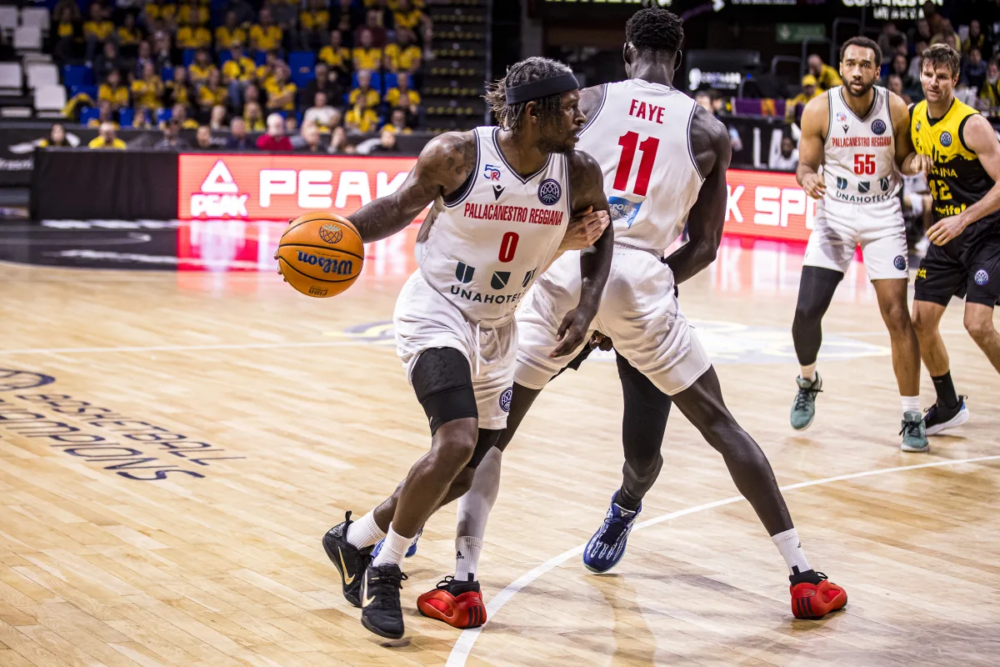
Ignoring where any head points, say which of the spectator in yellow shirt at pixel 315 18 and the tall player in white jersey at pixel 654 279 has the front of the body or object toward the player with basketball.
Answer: the spectator in yellow shirt

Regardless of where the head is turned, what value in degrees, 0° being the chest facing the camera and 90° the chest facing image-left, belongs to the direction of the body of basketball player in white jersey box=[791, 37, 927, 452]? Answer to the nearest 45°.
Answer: approximately 0°

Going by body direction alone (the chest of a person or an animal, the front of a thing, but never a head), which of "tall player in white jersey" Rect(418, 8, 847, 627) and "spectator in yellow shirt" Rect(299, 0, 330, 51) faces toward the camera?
the spectator in yellow shirt

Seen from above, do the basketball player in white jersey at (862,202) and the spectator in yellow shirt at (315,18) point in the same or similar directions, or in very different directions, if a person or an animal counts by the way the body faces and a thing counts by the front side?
same or similar directions

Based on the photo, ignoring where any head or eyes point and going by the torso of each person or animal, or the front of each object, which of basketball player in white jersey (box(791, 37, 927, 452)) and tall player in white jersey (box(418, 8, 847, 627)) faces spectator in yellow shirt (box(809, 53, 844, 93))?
the tall player in white jersey

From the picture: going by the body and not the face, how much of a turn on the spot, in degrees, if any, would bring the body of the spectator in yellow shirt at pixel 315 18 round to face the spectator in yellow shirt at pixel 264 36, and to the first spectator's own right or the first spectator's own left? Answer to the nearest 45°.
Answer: approximately 45° to the first spectator's own right

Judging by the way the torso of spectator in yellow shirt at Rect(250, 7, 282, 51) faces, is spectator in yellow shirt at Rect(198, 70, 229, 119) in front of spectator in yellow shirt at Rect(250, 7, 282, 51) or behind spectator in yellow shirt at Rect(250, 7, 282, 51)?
in front

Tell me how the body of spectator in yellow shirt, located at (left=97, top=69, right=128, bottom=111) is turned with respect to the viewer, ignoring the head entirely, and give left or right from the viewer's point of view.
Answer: facing the viewer

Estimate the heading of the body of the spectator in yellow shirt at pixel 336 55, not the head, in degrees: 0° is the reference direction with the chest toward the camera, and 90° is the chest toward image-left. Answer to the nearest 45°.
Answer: approximately 0°

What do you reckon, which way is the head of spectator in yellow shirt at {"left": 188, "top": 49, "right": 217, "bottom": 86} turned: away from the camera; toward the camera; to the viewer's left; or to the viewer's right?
toward the camera

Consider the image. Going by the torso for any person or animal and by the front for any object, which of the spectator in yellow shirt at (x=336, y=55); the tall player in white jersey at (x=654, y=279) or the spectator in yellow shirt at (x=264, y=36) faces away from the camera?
the tall player in white jersey

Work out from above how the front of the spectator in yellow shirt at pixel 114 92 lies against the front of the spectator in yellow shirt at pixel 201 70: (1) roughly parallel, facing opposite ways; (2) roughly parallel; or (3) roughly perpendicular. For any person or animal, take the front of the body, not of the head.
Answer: roughly parallel

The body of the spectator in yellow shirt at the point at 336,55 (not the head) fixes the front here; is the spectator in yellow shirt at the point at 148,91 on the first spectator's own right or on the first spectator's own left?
on the first spectator's own right

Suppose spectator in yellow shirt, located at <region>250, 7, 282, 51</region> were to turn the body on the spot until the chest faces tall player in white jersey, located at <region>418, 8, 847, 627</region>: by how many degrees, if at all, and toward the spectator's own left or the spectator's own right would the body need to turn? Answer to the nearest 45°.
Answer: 0° — they already face them

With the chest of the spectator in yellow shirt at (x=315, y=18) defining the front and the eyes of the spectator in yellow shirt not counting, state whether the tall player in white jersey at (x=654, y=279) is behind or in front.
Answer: in front

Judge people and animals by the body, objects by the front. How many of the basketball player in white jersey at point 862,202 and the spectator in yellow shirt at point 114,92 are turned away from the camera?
0

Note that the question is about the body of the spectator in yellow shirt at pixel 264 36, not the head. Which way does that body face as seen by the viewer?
toward the camera

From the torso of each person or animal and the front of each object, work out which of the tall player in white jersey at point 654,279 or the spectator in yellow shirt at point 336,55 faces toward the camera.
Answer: the spectator in yellow shirt

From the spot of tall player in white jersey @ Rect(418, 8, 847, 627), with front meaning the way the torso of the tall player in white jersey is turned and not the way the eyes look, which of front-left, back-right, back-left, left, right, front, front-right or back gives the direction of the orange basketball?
back-left

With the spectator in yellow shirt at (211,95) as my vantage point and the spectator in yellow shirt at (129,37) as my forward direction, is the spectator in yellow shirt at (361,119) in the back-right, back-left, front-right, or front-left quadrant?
back-right

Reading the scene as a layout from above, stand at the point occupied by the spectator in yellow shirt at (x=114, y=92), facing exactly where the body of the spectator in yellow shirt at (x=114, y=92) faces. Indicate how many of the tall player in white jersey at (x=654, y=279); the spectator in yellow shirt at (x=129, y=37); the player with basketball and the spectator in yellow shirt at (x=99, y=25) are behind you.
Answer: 2
